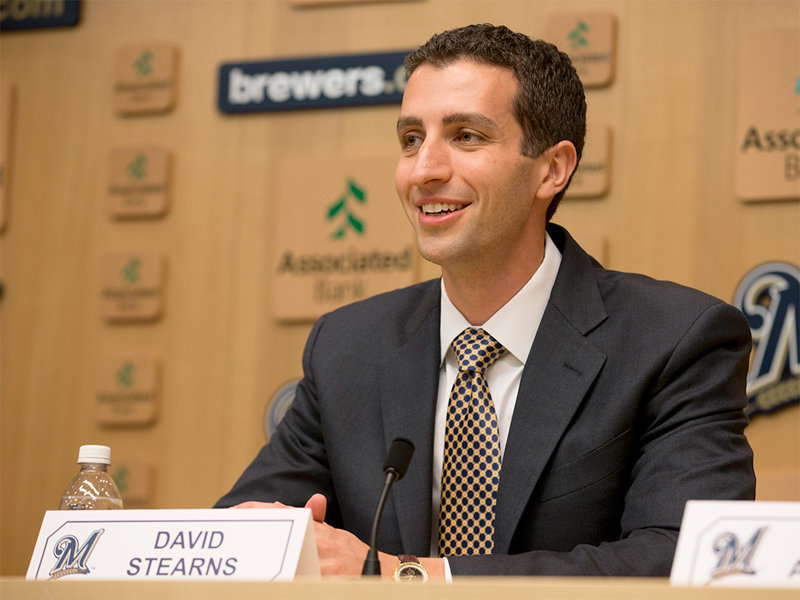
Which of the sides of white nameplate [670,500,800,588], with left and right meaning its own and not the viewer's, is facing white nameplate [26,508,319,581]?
right

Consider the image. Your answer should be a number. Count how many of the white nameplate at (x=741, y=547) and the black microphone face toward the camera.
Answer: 1

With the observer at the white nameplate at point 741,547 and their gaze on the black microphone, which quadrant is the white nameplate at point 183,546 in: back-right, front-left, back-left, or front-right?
front-left

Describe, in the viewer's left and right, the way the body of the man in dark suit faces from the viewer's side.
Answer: facing the viewer and to the left of the viewer

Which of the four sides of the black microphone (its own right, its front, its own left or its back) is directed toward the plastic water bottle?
left

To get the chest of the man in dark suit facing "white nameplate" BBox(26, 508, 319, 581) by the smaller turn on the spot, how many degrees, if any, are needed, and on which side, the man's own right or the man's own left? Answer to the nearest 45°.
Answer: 0° — they already face it

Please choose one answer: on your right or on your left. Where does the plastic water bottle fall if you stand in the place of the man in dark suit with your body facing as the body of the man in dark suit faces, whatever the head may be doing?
on your right

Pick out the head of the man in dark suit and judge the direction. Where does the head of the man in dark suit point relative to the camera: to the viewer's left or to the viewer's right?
to the viewer's left

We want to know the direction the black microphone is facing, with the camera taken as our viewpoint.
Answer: facing away from the viewer and to the right of the viewer

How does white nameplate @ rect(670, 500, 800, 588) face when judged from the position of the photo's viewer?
facing the viewer

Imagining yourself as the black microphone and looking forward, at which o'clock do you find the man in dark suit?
The man in dark suit is roughly at 11 o'clock from the black microphone.

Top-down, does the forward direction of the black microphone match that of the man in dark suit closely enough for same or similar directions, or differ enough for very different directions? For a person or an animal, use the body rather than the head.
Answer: very different directions

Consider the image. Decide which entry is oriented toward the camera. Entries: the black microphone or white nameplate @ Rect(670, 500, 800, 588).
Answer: the white nameplate

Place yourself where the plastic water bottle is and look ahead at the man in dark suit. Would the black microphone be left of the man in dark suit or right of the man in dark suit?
right
